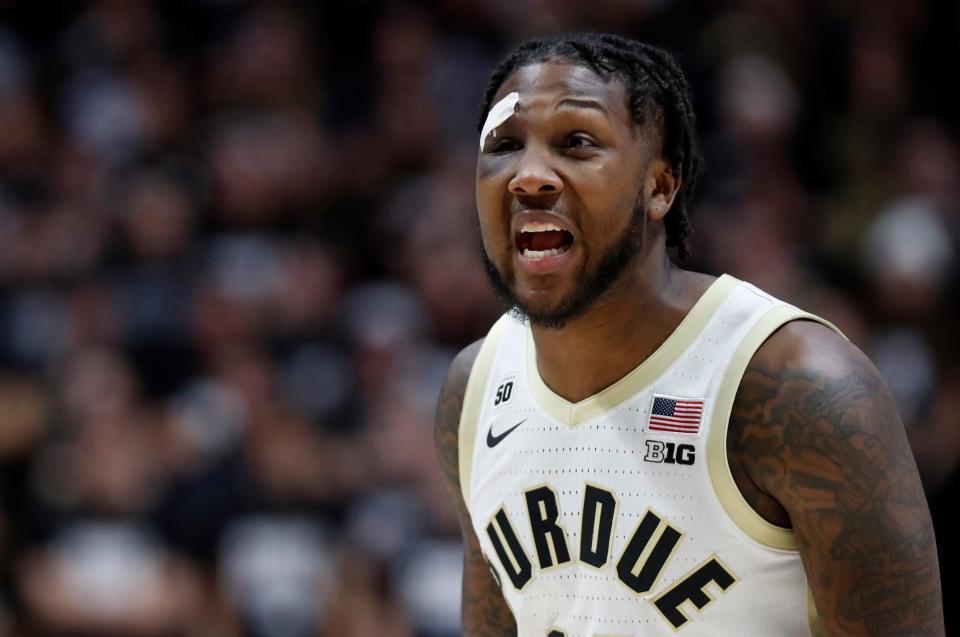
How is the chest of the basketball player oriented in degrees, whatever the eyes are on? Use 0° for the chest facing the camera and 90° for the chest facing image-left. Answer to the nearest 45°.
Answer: approximately 45°

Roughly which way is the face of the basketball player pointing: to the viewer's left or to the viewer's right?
to the viewer's left
